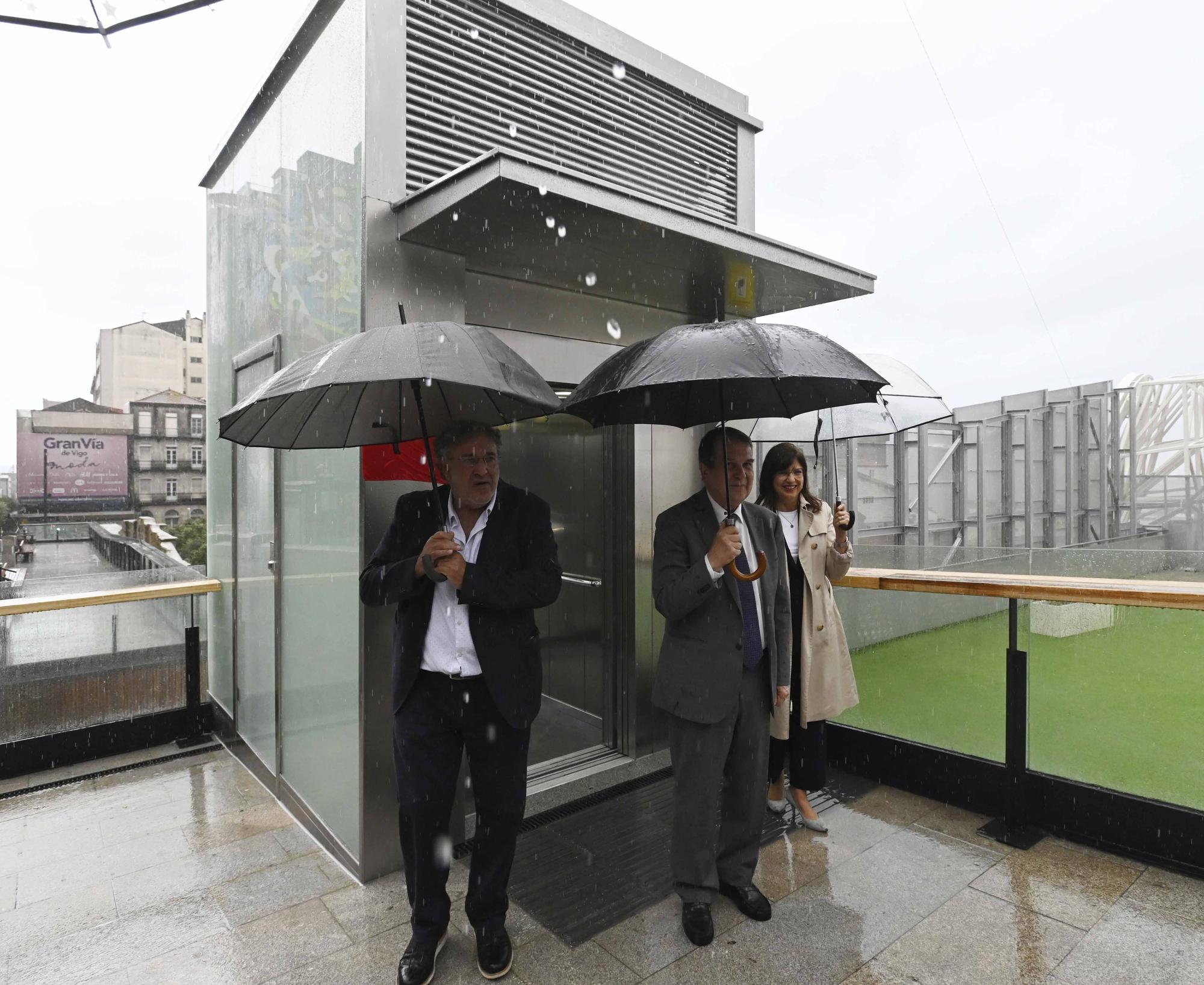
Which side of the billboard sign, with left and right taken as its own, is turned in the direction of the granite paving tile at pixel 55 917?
front

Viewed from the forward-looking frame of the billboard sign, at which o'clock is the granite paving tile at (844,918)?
The granite paving tile is roughly at 11 o'clock from the billboard sign.

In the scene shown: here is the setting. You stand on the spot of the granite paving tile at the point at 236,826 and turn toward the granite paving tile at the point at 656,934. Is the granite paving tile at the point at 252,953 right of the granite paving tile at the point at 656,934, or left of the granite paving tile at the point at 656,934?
right

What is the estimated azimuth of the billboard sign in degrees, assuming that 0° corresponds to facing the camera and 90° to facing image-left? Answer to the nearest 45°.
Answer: approximately 0°

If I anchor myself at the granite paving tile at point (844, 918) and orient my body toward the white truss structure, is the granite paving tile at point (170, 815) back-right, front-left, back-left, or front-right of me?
back-left

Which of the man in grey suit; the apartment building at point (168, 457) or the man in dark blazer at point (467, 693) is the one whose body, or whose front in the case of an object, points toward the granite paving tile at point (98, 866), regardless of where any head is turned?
the apartment building

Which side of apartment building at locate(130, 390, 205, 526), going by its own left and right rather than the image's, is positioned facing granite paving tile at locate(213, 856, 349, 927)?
front

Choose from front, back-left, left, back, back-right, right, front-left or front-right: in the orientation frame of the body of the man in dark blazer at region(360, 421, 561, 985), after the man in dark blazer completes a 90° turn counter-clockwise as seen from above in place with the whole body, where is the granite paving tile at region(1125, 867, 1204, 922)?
front

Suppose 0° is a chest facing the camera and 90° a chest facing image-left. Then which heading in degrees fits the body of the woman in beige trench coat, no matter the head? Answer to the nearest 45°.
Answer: approximately 0°

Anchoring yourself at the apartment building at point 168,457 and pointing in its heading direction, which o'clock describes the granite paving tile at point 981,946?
The granite paving tile is roughly at 11 o'clock from the apartment building.

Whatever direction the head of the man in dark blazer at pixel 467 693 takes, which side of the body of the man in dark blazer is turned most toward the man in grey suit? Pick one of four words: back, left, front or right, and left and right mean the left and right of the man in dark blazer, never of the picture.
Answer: left
